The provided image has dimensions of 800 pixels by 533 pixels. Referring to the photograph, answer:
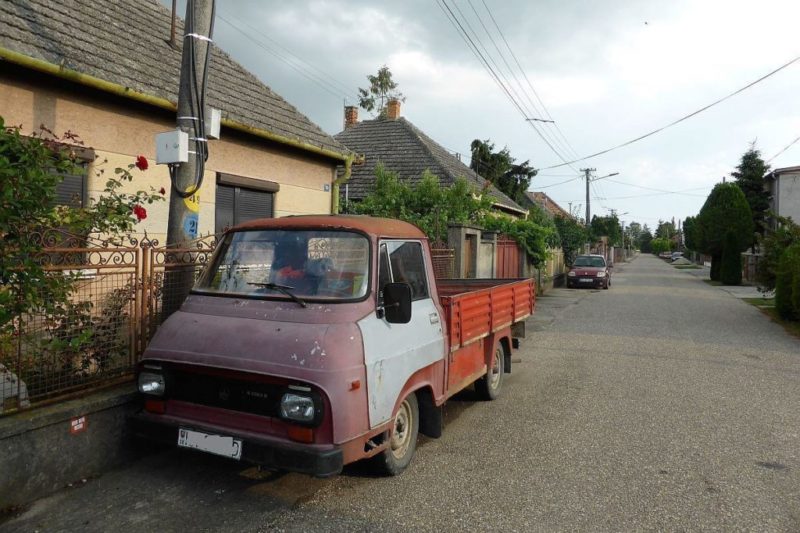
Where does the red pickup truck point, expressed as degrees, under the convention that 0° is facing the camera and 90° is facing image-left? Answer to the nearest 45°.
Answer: approximately 45°

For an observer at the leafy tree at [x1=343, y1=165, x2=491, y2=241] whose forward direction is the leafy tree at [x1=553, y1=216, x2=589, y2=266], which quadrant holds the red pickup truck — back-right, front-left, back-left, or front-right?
back-right

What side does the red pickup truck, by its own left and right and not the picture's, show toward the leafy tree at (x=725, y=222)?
back

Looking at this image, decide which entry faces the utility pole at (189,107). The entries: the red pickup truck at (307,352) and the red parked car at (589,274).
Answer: the red parked car

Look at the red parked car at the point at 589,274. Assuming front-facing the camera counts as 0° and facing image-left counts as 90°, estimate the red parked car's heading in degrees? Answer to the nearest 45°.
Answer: approximately 0°

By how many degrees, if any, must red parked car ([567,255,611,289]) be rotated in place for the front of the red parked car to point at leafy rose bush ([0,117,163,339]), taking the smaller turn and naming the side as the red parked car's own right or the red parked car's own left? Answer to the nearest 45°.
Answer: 0° — it already faces it

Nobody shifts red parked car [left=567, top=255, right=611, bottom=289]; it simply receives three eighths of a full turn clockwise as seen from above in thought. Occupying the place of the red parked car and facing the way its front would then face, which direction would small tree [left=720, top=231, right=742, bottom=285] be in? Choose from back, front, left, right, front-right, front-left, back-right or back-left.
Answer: right

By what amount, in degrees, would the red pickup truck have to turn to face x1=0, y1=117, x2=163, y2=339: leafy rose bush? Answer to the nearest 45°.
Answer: approximately 45° to its right

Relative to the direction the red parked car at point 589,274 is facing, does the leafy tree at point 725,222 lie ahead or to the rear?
to the rear

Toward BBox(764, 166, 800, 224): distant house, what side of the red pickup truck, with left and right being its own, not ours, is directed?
back

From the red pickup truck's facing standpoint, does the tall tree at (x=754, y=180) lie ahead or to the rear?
to the rear
